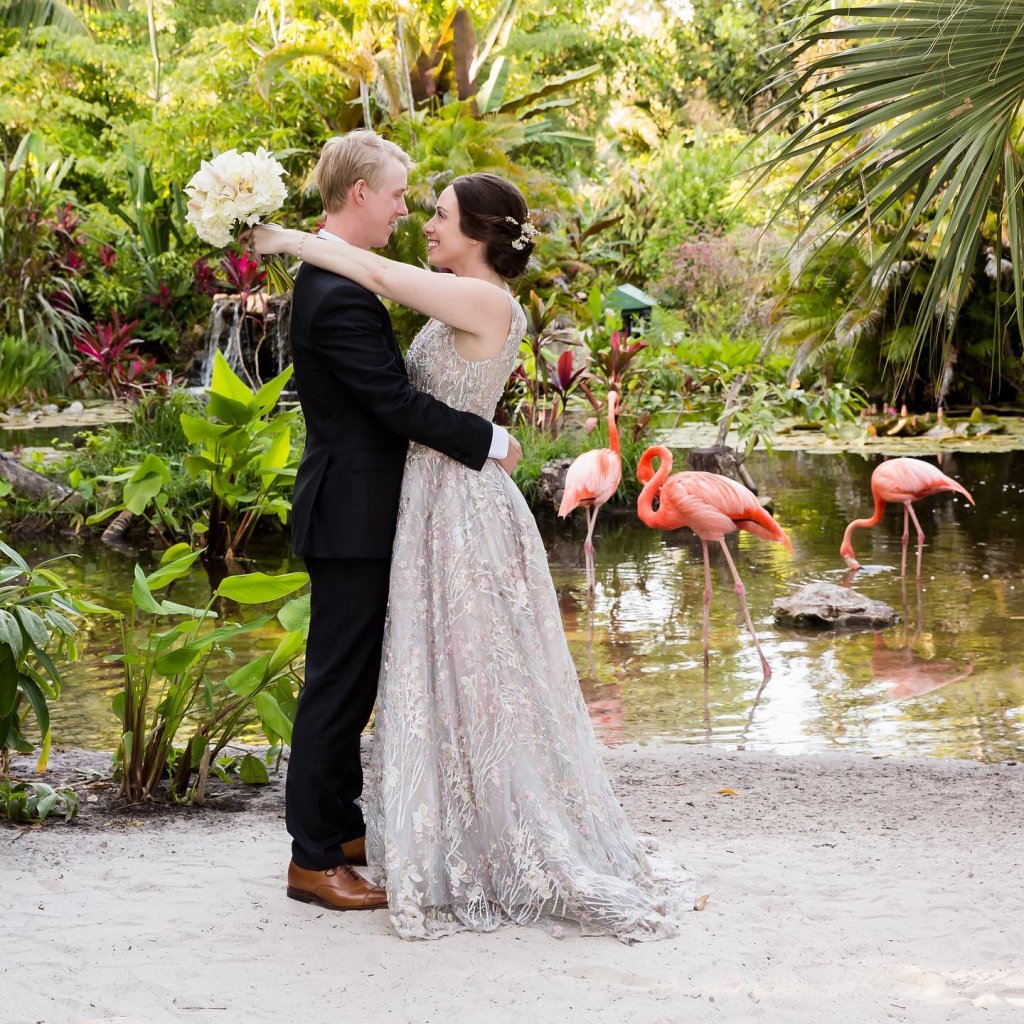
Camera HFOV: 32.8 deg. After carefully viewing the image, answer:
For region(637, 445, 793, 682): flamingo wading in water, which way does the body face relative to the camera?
to the viewer's left

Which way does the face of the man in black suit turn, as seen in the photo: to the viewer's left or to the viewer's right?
to the viewer's right

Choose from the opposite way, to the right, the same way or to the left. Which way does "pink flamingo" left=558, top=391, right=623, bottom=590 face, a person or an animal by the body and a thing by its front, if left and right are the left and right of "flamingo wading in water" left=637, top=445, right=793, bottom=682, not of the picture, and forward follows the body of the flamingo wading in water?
the opposite way

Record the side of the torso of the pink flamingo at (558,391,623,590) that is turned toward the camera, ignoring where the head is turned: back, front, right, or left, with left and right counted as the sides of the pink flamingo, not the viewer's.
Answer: right

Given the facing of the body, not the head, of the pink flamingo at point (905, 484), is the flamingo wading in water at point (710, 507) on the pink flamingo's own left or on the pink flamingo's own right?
on the pink flamingo's own left

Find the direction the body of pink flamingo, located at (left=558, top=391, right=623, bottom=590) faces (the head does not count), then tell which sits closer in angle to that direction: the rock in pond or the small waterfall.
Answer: the rock in pond

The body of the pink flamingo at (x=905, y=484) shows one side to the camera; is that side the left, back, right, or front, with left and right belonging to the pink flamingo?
left

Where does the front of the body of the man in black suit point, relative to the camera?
to the viewer's right

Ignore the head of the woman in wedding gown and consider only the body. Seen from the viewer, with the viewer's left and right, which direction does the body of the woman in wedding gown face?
facing to the left of the viewer

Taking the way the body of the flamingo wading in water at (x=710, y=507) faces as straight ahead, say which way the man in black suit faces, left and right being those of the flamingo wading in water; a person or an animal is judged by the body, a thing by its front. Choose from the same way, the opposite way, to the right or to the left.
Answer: the opposite way

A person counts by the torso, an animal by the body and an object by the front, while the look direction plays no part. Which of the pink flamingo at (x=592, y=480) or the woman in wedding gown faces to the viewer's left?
the woman in wedding gown

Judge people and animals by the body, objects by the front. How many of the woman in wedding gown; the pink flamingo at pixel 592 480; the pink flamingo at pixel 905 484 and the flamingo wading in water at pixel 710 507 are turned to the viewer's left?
3

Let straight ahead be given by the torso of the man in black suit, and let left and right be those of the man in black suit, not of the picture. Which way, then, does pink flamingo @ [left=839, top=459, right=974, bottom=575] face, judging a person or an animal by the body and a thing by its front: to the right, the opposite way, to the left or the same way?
the opposite way
